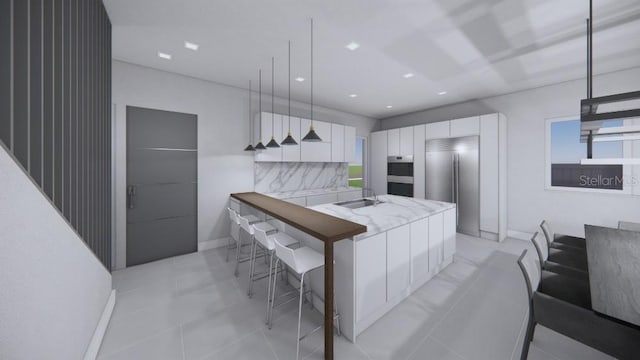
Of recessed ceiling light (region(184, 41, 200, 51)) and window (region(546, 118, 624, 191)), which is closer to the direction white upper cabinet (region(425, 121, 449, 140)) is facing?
the recessed ceiling light

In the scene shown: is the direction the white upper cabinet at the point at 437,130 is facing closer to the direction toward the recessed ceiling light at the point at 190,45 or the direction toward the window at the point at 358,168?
the recessed ceiling light

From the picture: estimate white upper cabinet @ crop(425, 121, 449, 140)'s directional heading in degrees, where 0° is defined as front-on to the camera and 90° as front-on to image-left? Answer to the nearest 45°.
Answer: approximately 45°

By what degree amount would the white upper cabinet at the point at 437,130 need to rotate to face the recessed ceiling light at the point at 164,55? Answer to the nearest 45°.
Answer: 0° — it already faces it

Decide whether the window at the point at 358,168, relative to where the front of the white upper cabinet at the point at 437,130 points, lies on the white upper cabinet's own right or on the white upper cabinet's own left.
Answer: on the white upper cabinet's own right

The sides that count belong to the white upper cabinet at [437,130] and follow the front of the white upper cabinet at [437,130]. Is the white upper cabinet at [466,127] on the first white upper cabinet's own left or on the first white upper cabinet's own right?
on the first white upper cabinet's own left

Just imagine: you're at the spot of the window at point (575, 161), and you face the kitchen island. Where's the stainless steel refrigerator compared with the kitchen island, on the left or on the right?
right

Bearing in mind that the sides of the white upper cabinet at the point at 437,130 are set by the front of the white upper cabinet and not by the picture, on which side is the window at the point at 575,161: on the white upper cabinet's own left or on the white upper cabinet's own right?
on the white upper cabinet's own left

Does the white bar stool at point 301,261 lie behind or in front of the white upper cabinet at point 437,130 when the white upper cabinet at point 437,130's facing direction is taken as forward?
in front

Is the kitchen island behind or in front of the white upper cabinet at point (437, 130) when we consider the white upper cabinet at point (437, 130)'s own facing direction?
in front

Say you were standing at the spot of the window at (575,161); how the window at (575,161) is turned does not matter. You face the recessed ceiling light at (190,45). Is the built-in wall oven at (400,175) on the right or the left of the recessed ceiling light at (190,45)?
right
